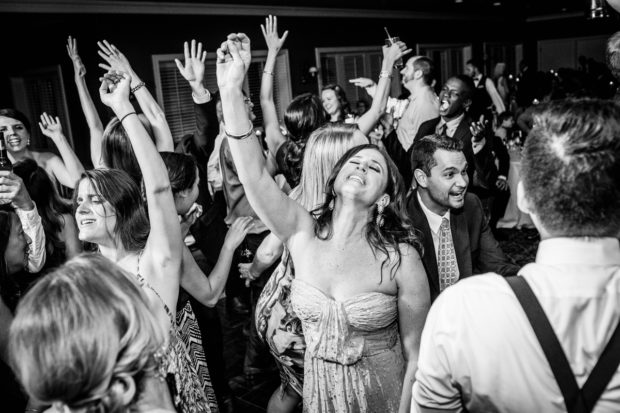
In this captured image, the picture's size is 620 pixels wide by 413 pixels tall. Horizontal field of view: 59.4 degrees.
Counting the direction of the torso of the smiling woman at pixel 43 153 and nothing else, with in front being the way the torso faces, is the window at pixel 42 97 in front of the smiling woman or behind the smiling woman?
behind

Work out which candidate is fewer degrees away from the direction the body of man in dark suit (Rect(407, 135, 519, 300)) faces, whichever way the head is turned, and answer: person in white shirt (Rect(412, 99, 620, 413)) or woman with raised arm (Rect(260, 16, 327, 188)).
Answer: the person in white shirt

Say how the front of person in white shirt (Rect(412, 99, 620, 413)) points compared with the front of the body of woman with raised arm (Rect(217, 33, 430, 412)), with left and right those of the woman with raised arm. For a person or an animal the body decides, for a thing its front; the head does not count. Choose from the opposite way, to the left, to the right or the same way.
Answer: the opposite way

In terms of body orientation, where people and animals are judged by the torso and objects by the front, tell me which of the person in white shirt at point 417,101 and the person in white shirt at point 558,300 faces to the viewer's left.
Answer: the person in white shirt at point 417,101

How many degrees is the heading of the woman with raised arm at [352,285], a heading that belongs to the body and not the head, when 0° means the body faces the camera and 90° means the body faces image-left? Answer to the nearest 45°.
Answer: approximately 0°

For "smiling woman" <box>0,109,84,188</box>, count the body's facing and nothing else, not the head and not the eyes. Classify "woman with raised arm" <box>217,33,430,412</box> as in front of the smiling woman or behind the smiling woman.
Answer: in front

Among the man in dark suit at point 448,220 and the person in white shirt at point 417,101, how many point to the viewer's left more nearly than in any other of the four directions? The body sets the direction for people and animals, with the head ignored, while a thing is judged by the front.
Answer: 1

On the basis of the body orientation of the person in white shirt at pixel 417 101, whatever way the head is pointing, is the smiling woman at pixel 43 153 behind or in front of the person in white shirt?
in front

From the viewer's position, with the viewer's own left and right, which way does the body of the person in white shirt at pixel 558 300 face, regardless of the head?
facing away from the viewer
